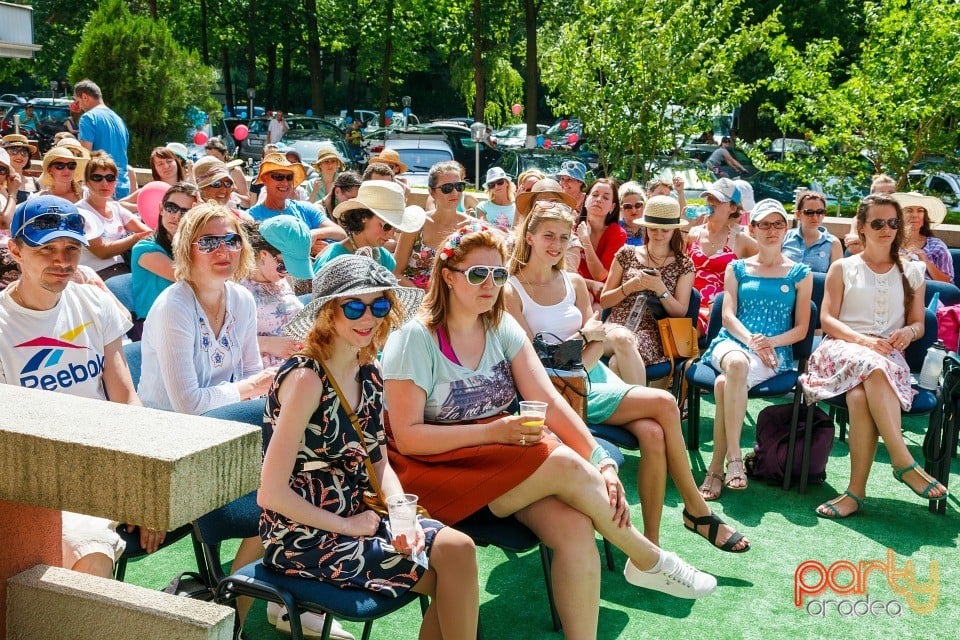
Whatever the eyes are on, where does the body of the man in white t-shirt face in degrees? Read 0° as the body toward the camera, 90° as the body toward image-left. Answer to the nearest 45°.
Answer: approximately 315°

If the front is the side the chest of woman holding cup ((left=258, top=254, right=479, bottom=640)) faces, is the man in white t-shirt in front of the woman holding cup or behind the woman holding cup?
behind

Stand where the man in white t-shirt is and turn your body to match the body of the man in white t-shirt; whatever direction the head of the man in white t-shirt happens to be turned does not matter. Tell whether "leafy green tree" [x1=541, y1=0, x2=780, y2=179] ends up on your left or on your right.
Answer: on your left

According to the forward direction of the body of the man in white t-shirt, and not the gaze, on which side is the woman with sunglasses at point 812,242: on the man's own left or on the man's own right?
on the man's own left

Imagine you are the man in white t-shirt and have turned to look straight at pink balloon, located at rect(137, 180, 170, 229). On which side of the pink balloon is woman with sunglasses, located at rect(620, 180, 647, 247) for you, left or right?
right

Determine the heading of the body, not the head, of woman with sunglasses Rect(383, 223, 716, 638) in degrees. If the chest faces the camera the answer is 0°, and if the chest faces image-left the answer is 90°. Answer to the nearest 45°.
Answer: approximately 315°

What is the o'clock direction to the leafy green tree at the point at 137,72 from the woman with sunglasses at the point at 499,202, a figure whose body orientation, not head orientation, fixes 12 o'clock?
The leafy green tree is roughly at 5 o'clock from the woman with sunglasses.
